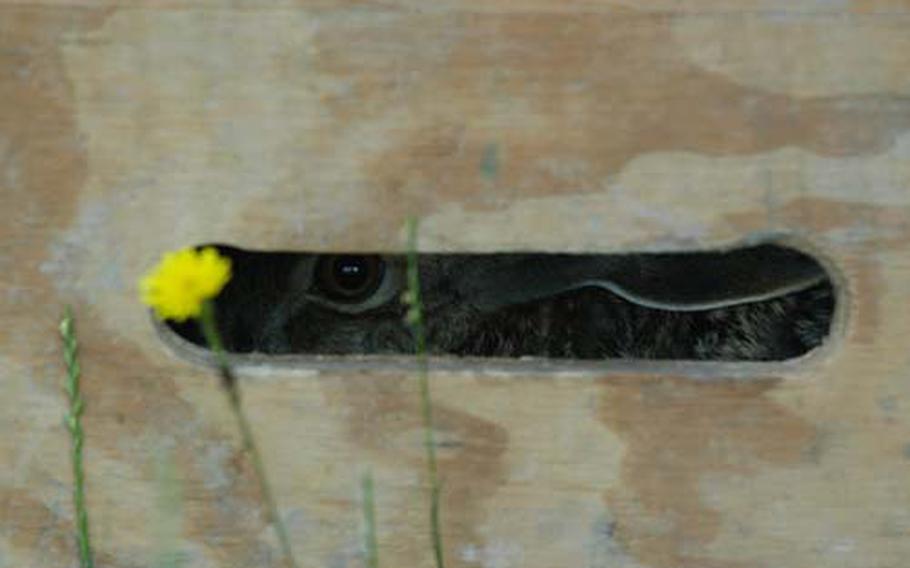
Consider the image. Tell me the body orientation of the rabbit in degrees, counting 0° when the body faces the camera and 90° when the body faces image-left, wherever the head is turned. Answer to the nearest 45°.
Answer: approximately 90°

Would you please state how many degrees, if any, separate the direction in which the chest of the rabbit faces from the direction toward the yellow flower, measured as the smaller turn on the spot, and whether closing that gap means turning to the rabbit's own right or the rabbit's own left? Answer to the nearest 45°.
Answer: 0° — it already faces it
